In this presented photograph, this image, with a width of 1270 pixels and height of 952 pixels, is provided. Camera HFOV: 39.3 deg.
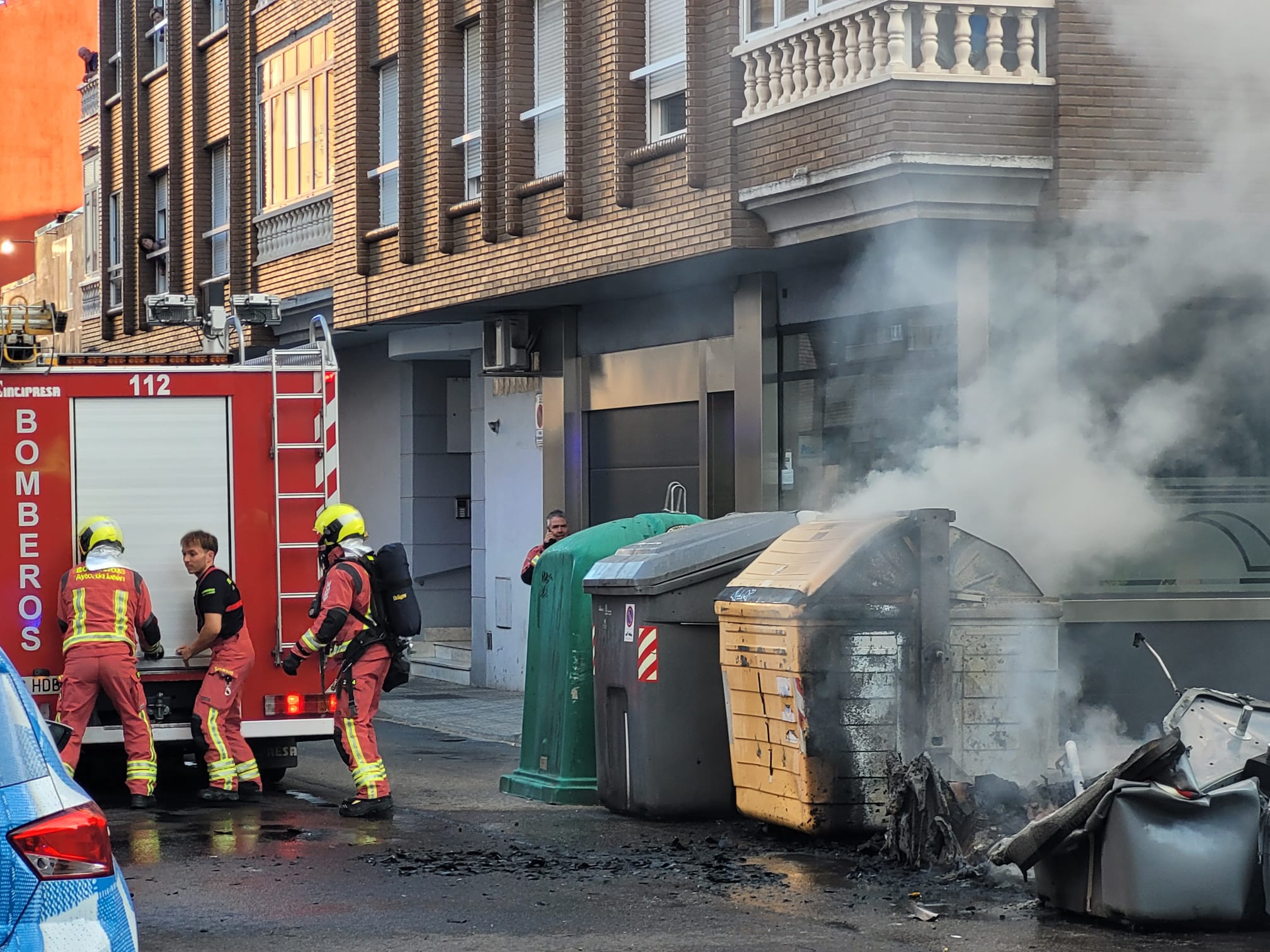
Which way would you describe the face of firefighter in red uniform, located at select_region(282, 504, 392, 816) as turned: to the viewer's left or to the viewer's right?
to the viewer's left

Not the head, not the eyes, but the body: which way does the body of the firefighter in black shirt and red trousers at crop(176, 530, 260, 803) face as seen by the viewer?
to the viewer's left

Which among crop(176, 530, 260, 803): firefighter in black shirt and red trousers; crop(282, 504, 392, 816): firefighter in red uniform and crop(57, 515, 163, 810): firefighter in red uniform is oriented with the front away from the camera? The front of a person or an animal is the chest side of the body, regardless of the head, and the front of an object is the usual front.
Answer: crop(57, 515, 163, 810): firefighter in red uniform

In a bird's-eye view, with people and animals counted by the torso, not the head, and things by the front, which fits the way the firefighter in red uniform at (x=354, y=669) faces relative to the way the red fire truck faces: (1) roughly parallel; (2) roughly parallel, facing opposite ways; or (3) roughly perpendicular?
roughly perpendicular

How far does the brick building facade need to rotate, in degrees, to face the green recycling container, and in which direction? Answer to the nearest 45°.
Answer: approximately 45° to its left

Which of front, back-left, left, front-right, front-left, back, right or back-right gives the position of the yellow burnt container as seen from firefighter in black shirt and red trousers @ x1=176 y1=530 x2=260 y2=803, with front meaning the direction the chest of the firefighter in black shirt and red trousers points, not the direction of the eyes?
back-left

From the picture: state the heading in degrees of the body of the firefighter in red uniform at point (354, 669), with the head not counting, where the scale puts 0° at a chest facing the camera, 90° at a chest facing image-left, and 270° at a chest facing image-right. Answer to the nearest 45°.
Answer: approximately 90°

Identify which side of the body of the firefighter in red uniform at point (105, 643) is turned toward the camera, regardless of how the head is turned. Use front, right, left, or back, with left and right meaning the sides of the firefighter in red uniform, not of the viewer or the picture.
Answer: back

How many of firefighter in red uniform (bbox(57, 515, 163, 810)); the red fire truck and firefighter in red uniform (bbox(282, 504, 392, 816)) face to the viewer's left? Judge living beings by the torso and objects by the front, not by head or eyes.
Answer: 1

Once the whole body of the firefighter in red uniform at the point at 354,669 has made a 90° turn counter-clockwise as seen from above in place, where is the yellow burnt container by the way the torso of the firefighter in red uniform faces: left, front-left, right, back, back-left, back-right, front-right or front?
front-left

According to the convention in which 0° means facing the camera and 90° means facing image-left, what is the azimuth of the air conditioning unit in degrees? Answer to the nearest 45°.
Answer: approximately 45°

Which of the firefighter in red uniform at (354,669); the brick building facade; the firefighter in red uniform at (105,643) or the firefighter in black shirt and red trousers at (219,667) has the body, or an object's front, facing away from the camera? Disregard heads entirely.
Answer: the firefighter in red uniform at (105,643)

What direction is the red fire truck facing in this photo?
away from the camera

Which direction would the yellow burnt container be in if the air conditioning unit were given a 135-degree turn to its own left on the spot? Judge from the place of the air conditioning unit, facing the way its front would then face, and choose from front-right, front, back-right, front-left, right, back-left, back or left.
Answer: right
